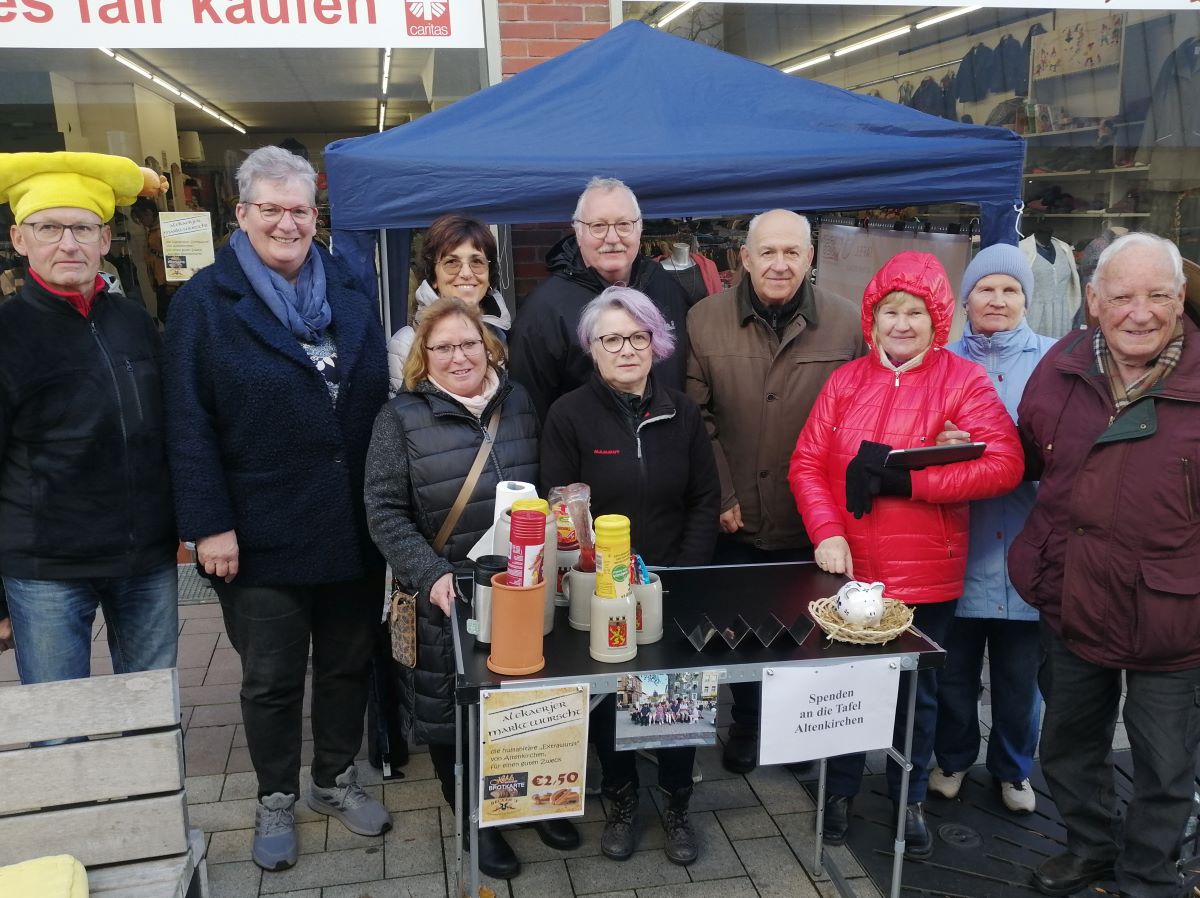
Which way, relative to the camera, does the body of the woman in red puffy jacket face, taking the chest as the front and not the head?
toward the camera

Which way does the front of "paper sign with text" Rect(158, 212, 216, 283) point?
toward the camera

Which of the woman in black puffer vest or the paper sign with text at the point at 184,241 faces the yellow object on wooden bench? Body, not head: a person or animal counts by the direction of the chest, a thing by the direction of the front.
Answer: the paper sign with text

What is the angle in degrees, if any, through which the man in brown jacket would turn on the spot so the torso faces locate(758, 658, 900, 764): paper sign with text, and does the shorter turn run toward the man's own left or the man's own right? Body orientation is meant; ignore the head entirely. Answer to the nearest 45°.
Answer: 0° — they already face it

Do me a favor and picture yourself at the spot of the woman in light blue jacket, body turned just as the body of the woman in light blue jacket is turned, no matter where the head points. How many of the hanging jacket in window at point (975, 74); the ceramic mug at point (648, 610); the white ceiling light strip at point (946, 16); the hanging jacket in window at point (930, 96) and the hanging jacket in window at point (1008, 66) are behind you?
4

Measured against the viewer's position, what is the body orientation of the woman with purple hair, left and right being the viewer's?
facing the viewer

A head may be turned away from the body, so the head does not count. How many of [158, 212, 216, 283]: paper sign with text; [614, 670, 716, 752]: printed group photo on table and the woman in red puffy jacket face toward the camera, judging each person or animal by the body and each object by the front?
3

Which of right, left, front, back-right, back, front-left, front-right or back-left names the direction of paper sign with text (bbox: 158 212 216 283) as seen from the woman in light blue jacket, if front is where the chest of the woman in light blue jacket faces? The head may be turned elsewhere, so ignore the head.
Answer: right

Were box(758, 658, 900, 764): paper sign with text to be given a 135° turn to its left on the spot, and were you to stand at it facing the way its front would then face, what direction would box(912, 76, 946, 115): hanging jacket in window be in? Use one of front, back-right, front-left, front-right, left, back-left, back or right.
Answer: front-left

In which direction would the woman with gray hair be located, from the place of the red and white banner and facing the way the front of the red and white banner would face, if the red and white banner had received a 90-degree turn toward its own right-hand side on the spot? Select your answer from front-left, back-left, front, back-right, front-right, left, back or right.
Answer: left

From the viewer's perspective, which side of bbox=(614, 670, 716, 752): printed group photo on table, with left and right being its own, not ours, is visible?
front
